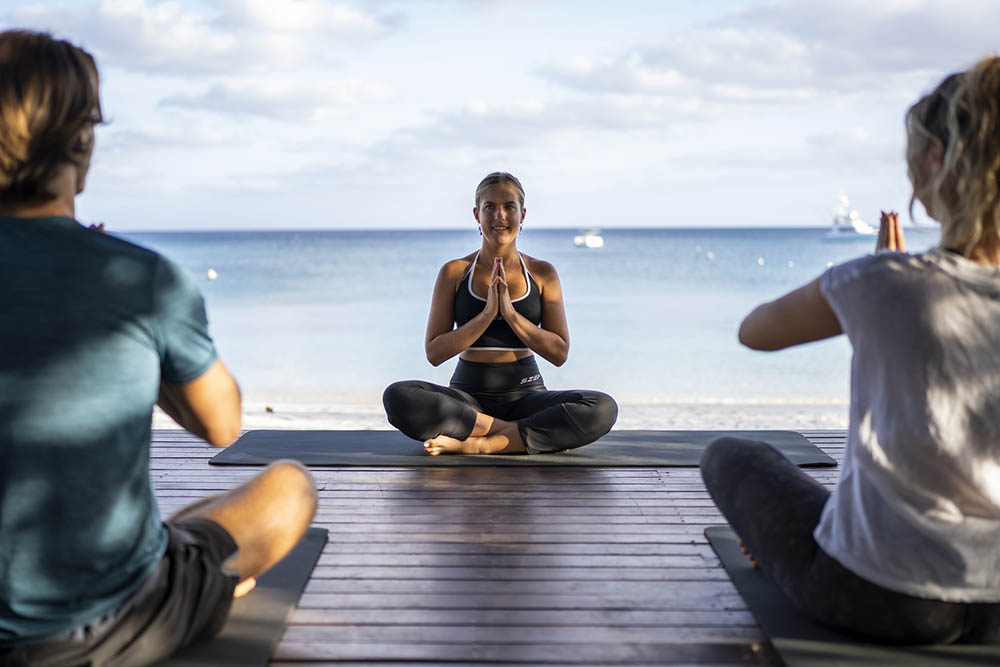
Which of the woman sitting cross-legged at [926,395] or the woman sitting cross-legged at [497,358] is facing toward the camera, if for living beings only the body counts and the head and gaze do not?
the woman sitting cross-legged at [497,358]

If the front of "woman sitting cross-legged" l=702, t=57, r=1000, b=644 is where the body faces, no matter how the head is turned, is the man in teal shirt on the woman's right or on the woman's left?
on the woman's left

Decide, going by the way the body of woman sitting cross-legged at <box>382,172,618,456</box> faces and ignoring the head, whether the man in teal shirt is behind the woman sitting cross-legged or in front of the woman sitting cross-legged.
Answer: in front

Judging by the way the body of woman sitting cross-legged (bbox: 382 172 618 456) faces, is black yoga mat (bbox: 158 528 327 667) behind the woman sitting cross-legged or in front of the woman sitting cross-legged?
in front

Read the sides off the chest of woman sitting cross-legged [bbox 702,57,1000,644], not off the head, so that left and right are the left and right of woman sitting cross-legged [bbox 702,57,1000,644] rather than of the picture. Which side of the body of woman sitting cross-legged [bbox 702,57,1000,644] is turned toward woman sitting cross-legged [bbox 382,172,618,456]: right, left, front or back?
front

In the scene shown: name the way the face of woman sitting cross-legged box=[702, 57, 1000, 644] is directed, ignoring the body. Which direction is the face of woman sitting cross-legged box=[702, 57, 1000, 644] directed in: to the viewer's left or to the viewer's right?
to the viewer's left

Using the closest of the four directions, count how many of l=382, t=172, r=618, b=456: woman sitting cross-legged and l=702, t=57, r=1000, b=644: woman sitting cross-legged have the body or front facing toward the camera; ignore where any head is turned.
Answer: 1

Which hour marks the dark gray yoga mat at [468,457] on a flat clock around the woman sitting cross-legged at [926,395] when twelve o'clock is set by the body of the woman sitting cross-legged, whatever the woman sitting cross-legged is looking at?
The dark gray yoga mat is roughly at 12 o'clock from the woman sitting cross-legged.

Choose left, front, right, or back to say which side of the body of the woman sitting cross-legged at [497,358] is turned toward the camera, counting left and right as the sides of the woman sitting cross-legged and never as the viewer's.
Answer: front

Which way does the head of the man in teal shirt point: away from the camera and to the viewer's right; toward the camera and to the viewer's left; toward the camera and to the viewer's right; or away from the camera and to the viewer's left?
away from the camera and to the viewer's right

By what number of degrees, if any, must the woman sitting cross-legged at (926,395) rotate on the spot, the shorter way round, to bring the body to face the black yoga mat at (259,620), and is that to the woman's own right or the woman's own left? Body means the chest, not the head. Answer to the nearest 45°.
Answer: approximately 45° to the woman's own left

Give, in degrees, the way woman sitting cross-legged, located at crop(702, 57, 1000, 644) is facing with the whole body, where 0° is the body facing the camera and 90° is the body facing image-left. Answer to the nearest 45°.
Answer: approximately 135°
